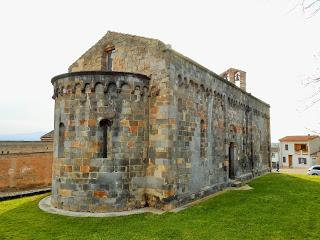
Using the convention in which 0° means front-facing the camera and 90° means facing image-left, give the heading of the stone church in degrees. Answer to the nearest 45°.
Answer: approximately 225°

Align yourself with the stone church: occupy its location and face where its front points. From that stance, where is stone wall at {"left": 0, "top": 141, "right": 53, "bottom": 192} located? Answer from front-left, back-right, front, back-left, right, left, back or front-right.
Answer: left
